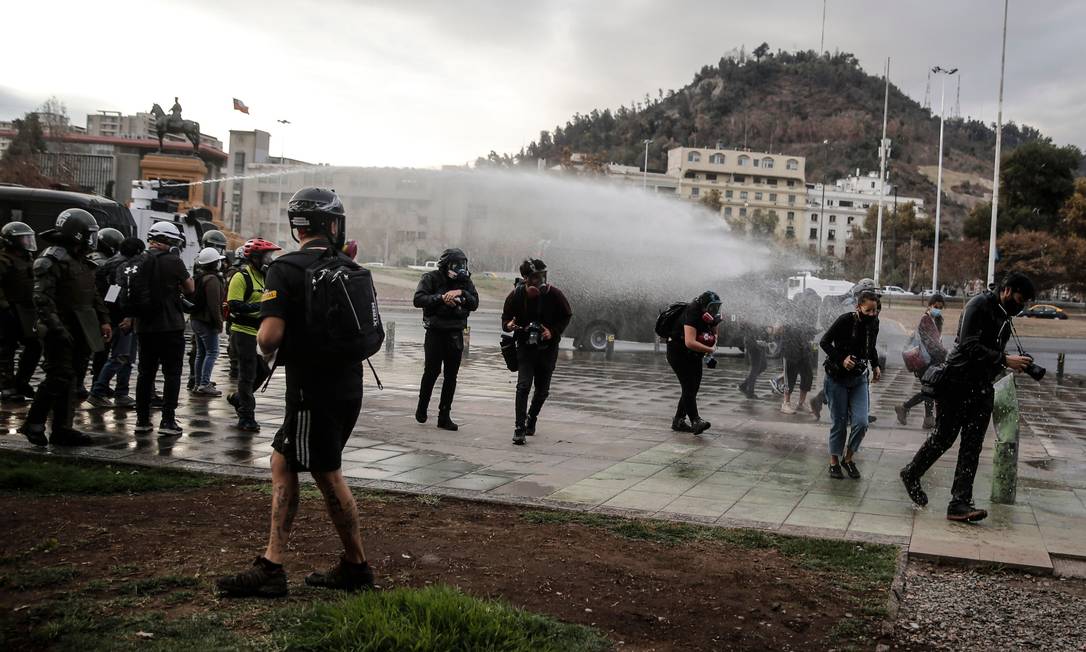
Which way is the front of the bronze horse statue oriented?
to the viewer's left

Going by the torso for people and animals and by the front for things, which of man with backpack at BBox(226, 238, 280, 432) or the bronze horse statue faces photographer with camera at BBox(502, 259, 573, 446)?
the man with backpack

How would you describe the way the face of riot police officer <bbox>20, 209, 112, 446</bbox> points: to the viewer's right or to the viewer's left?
to the viewer's right

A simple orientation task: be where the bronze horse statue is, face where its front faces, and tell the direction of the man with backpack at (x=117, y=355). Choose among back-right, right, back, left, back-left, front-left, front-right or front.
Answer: left

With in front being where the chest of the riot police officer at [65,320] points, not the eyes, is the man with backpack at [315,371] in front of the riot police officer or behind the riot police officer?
in front

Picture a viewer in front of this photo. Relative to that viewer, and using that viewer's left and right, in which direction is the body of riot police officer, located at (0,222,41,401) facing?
facing the viewer and to the right of the viewer

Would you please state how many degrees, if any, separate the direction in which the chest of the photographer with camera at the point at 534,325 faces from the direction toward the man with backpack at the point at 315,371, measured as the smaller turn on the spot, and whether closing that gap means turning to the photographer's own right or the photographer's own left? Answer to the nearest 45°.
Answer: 0° — they already face them

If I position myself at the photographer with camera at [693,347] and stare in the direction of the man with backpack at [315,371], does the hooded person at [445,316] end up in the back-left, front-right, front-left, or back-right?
front-right

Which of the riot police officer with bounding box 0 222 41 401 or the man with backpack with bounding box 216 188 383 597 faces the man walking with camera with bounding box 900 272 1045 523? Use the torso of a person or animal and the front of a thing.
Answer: the riot police officer

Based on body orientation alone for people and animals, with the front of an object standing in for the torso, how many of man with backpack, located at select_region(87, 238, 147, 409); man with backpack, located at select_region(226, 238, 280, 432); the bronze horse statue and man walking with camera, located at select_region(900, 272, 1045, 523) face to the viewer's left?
1

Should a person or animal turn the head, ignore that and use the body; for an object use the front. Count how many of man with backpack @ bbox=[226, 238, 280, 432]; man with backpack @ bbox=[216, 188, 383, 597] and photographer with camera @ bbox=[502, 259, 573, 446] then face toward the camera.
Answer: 1
